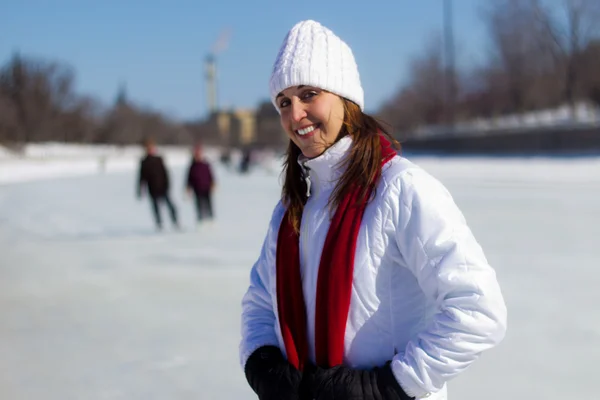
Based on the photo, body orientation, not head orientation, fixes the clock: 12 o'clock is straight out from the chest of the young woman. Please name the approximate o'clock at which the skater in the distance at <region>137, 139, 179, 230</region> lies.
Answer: The skater in the distance is roughly at 4 o'clock from the young woman.

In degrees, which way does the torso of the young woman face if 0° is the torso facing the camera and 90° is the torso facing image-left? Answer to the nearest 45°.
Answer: approximately 45°

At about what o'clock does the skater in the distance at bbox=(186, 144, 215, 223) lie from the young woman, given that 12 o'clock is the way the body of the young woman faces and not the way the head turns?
The skater in the distance is roughly at 4 o'clock from the young woman.
